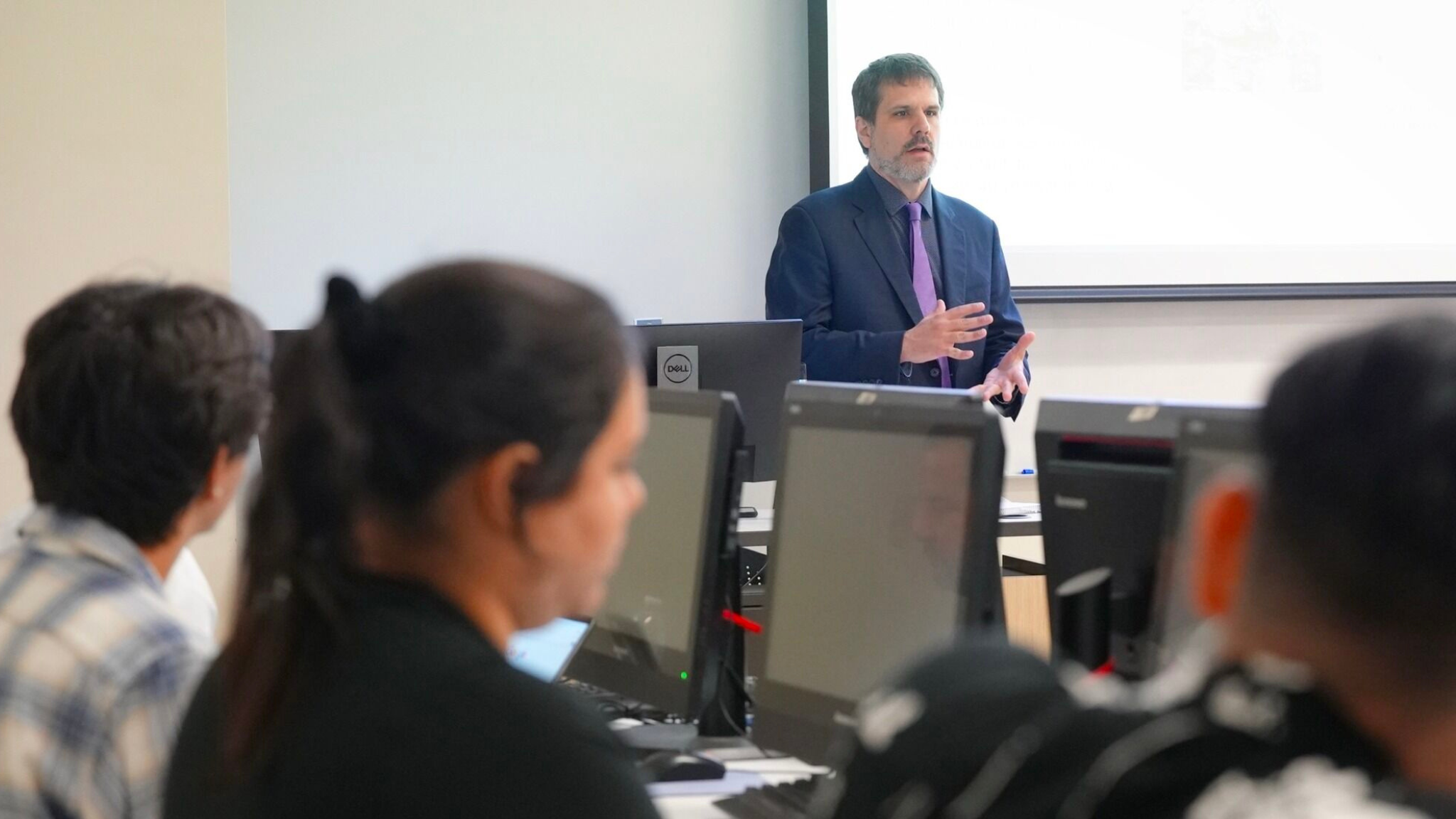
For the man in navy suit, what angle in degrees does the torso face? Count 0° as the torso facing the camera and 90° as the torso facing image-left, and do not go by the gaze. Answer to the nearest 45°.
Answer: approximately 315°

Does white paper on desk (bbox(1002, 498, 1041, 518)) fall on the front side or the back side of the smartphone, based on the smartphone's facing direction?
on the back side

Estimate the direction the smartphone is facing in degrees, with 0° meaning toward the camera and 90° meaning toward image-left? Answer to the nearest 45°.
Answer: approximately 45°

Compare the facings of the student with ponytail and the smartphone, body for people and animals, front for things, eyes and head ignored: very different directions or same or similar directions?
very different directions

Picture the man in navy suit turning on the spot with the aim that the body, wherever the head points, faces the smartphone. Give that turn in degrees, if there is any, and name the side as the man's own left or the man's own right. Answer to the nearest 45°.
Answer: approximately 45° to the man's own right

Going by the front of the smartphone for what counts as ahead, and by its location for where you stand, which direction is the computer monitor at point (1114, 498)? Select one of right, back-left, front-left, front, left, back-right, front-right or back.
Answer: left

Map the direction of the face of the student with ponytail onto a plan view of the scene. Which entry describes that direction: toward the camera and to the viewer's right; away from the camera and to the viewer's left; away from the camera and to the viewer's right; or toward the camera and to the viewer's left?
away from the camera and to the viewer's right

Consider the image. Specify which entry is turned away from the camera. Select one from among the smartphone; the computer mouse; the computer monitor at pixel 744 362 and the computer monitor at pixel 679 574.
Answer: the computer monitor at pixel 744 362

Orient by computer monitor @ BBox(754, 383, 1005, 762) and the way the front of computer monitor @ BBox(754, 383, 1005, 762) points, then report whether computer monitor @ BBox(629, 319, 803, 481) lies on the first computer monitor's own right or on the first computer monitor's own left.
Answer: on the first computer monitor's own right

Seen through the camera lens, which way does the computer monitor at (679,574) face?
facing the viewer and to the left of the viewer

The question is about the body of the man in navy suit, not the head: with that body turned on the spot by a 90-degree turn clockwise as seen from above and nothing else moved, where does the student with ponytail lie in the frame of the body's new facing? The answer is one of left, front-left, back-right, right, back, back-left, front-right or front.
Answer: front-left
